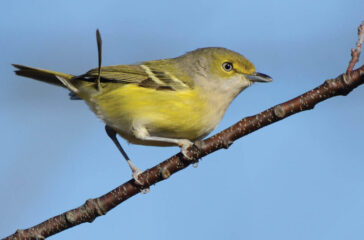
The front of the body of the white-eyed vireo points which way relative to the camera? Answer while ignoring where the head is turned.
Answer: to the viewer's right
